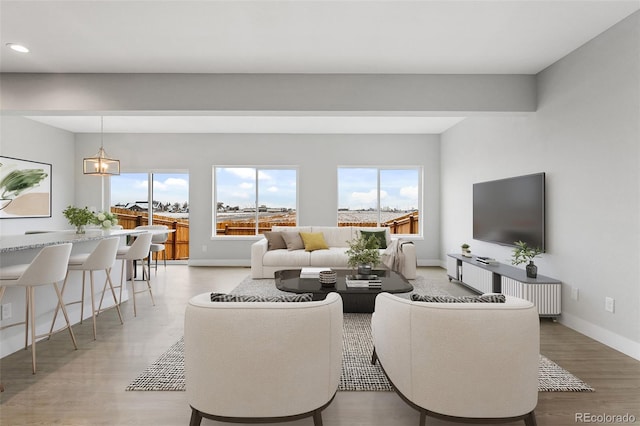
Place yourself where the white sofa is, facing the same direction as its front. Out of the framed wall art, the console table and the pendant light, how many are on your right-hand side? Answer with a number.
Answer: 2

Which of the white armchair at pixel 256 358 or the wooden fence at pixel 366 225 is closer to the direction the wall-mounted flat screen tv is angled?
the white armchair

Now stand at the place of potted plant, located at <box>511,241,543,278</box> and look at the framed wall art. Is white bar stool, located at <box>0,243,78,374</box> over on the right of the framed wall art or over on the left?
left

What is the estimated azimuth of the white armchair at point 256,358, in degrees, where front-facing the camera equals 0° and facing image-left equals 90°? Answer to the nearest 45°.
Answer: approximately 180°

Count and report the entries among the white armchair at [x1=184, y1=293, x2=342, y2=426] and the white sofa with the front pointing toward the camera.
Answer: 1

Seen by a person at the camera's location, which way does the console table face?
facing the viewer and to the left of the viewer

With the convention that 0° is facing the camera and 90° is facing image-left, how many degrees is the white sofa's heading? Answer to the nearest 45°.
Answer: approximately 0°

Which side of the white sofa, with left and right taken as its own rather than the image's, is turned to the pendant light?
right

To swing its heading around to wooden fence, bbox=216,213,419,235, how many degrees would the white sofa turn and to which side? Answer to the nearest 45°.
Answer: approximately 135° to its left

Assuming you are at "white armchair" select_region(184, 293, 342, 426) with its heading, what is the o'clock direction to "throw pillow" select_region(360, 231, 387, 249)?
The throw pillow is roughly at 1 o'clock from the white armchair.

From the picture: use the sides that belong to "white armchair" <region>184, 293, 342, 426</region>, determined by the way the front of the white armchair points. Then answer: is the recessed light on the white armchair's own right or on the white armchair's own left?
on the white armchair's own left

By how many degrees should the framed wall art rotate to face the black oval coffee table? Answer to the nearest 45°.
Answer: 0° — it already faces it

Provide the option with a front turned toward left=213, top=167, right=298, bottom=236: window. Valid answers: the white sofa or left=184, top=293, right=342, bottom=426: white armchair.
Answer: the white armchair

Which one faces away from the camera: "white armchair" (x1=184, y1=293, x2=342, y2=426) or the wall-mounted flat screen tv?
the white armchair

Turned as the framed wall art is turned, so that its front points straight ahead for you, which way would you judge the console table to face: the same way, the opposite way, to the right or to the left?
the opposite way

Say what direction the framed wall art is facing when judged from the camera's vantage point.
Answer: facing the viewer and to the right of the viewer
